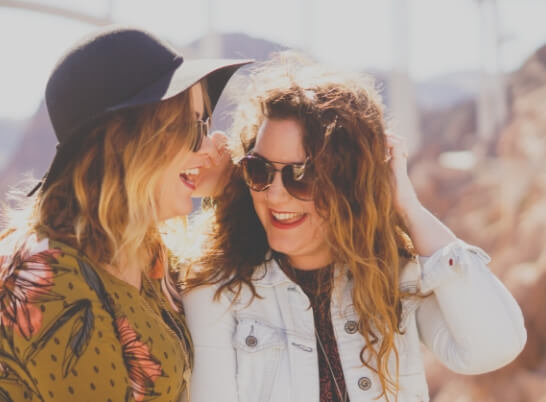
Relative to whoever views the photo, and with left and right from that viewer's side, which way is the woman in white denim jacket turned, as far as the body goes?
facing the viewer

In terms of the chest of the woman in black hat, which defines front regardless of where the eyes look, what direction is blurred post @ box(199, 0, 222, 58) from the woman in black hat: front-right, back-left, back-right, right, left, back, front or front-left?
left

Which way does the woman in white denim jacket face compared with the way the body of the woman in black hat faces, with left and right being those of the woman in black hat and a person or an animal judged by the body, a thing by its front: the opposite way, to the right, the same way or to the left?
to the right

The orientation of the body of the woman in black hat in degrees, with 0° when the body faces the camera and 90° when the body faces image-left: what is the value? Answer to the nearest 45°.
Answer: approximately 270°

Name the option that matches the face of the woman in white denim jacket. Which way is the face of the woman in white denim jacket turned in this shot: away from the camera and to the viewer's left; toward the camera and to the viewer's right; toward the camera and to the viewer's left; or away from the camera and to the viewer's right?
toward the camera and to the viewer's left

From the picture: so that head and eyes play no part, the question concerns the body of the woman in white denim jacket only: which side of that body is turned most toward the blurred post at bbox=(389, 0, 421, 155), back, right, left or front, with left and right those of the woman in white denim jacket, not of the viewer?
back

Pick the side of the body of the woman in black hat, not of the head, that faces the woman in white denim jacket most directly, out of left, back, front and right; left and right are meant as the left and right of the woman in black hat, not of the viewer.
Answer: front

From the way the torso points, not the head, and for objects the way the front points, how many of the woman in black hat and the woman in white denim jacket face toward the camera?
1

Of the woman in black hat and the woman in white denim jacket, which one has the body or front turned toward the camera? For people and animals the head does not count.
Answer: the woman in white denim jacket

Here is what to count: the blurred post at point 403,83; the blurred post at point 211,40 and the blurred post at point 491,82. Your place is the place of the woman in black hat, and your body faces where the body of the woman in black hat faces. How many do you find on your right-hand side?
0

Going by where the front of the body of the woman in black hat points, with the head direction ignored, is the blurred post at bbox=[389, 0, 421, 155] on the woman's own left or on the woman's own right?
on the woman's own left

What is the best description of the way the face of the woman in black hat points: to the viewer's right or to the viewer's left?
to the viewer's right

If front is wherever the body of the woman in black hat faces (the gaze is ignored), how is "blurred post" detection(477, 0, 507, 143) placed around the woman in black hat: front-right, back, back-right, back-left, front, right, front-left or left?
front-left
